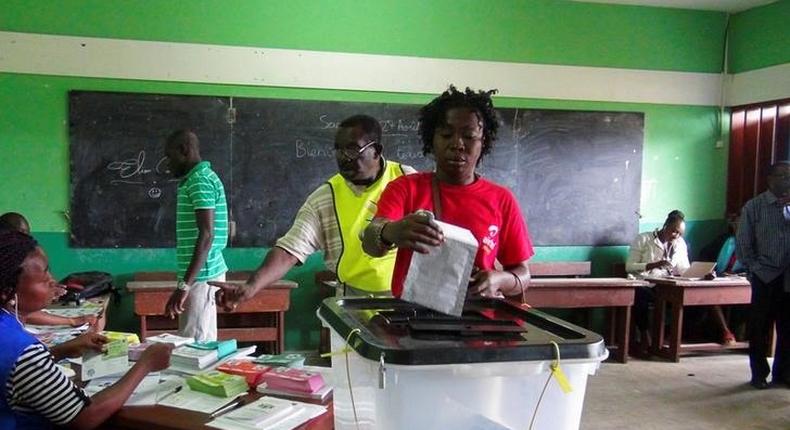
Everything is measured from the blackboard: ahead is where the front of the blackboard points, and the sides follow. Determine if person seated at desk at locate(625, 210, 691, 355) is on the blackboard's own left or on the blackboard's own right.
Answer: on the blackboard's own left

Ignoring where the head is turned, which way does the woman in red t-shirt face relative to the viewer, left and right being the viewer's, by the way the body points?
facing the viewer

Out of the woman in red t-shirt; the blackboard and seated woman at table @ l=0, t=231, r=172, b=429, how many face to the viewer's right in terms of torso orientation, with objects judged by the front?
1

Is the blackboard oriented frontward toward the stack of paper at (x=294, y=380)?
yes

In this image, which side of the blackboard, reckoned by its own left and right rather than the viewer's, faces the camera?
front

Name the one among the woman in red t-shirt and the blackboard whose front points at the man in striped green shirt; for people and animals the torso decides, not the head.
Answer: the blackboard

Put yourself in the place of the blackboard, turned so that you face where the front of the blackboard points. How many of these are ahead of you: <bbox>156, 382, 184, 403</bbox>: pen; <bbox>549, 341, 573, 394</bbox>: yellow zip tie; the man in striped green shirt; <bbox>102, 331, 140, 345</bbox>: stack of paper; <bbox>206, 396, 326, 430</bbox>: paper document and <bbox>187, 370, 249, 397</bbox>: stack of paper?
6

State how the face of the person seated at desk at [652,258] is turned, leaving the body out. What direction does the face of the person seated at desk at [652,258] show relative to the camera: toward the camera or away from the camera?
toward the camera

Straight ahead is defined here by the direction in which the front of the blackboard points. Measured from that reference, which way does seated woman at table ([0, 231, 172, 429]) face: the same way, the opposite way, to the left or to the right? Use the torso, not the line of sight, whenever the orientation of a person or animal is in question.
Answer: to the left

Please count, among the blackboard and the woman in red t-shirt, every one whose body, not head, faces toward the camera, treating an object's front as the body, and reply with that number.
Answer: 2

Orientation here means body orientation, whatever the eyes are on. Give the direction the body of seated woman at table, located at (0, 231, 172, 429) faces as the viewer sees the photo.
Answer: to the viewer's right
